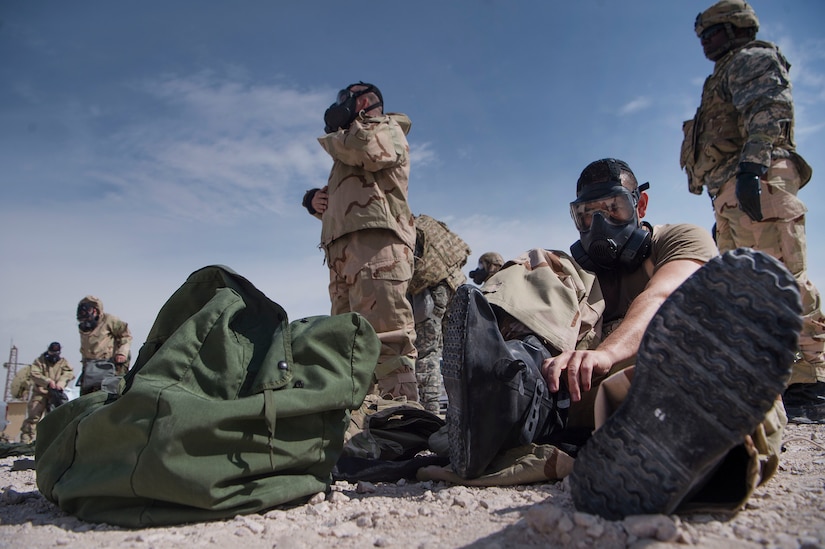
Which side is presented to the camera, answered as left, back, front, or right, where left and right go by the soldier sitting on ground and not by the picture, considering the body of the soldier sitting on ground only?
front

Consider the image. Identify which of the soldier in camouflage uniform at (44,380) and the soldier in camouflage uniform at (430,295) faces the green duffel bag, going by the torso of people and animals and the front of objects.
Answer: the soldier in camouflage uniform at (44,380)

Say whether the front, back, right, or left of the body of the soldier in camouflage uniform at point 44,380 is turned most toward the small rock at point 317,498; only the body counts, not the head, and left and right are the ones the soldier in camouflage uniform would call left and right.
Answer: front

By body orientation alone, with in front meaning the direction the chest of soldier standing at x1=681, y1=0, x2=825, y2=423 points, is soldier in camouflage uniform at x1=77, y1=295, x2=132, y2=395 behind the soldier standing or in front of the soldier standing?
in front

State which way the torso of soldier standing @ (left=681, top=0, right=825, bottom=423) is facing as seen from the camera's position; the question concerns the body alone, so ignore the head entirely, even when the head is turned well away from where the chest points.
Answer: to the viewer's left

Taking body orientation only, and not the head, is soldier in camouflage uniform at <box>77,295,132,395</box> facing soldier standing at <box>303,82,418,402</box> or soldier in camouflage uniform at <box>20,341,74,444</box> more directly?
the soldier standing

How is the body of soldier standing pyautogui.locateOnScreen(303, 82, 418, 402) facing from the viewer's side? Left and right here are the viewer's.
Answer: facing to the left of the viewer

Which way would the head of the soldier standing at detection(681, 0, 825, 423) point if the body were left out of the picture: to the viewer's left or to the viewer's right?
to the viewer's left

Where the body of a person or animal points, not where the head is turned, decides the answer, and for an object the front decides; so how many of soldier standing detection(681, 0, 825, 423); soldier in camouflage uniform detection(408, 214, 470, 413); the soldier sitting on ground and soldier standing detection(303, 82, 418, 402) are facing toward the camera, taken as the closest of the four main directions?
1

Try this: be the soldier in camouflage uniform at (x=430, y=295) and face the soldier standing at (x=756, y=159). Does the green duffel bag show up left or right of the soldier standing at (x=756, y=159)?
right

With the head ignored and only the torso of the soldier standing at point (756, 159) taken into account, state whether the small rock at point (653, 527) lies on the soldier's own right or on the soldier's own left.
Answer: on the soldier's own left
